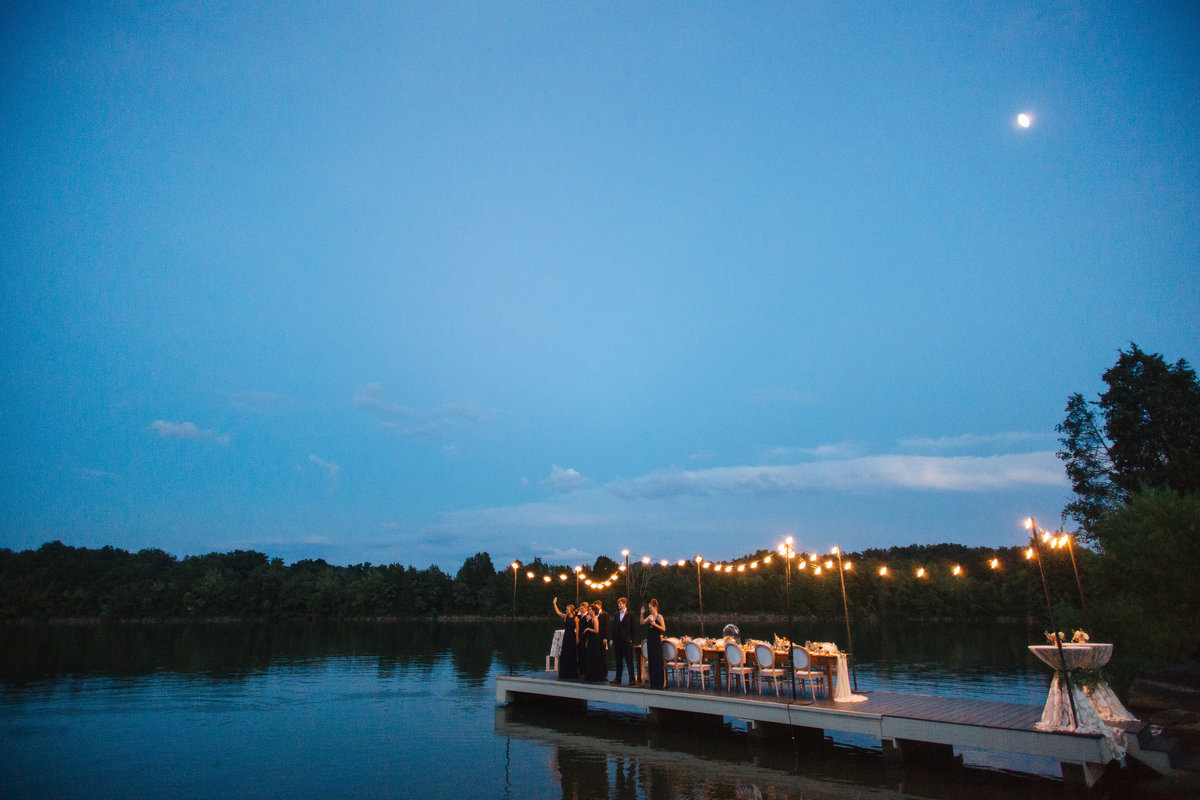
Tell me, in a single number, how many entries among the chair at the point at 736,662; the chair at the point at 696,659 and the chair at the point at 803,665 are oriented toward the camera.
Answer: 0

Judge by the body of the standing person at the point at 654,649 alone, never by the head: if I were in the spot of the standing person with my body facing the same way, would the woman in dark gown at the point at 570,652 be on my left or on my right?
on my right

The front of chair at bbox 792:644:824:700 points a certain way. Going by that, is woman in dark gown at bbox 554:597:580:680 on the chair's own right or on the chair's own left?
on the chair's own left

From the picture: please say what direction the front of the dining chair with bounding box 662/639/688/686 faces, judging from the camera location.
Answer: facing away from the viewer and to the right of the viewer

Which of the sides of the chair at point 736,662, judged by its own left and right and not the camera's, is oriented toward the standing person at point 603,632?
left

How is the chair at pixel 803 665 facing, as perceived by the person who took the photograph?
facing away from the viewer and to the right of the viewer

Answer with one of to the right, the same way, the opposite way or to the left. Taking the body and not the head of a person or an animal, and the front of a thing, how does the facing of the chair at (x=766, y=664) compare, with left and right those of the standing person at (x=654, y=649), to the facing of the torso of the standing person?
the opposite way
